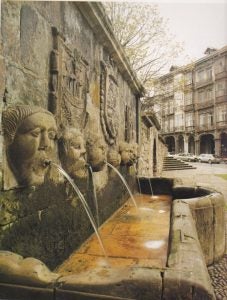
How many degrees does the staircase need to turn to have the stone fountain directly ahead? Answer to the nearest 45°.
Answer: approximately 45° to its right

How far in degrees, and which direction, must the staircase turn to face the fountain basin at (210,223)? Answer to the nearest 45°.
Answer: approximately 45° to its right

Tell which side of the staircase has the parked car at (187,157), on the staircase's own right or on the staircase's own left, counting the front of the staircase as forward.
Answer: on the staircase's own left

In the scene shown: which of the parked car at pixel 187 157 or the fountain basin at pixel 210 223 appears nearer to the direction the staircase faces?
the fountain basin

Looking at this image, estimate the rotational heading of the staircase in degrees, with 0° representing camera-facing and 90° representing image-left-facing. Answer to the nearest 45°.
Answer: approximately 315°
